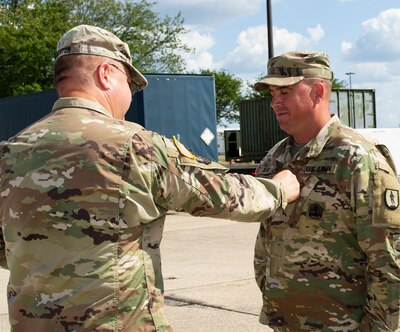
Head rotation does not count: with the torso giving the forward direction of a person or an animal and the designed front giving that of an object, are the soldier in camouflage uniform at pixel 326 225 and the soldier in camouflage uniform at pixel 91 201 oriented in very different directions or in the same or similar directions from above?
very different directions

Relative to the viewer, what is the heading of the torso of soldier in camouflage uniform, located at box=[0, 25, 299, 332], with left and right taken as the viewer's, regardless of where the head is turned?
facing away from the viewer and to the right of the viewer

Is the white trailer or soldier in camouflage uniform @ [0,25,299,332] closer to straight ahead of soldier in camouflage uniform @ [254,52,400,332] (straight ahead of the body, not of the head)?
the soldier in camouflage uniform

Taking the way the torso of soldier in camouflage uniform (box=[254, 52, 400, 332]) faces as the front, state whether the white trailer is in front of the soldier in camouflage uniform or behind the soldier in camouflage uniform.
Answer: behind

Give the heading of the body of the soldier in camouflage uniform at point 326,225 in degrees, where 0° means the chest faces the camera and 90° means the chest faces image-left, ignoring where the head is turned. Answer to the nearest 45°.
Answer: approximately 45°

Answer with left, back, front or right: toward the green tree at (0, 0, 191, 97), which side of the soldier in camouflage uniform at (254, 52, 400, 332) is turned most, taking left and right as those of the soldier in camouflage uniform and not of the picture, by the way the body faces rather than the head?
right

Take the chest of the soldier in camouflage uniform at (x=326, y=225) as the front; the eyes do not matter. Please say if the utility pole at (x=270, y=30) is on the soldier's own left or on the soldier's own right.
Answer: on the soldier's own right

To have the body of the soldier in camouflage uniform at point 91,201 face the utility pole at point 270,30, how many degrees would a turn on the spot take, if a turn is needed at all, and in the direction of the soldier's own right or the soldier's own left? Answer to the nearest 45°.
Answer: approximately 45° to the soldier's own left

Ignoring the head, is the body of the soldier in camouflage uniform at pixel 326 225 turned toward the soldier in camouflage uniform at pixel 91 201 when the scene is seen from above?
yes

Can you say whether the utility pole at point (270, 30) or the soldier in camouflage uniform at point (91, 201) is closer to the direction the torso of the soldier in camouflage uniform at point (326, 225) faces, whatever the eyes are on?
the soldier in camouflage uniform
